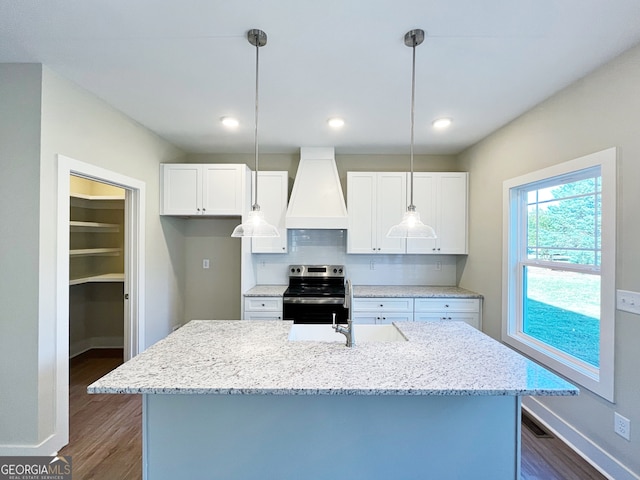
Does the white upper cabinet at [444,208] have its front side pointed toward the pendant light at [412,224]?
yes

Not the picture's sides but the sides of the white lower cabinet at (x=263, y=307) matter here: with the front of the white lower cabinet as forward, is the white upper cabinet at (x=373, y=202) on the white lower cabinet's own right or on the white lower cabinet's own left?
on the white lower cabinet's own left

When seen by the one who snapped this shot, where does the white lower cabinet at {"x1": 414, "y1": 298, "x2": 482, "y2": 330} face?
facing the viewer

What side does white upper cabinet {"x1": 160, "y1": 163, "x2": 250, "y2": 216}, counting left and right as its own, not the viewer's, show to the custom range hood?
left

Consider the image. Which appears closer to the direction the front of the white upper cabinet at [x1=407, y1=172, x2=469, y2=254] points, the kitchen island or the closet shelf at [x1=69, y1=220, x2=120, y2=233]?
the kitchen island

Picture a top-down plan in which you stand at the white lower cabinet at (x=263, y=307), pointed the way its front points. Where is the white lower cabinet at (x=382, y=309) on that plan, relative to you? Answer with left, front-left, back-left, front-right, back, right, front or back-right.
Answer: left

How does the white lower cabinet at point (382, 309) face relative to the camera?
toward the camera

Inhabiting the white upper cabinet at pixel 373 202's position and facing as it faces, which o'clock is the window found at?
The window is roughly at 10 o'clock from the white upper cabinet.

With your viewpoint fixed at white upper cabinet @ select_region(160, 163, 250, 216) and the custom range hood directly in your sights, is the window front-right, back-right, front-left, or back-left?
front-right

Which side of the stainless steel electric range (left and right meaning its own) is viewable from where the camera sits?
front
